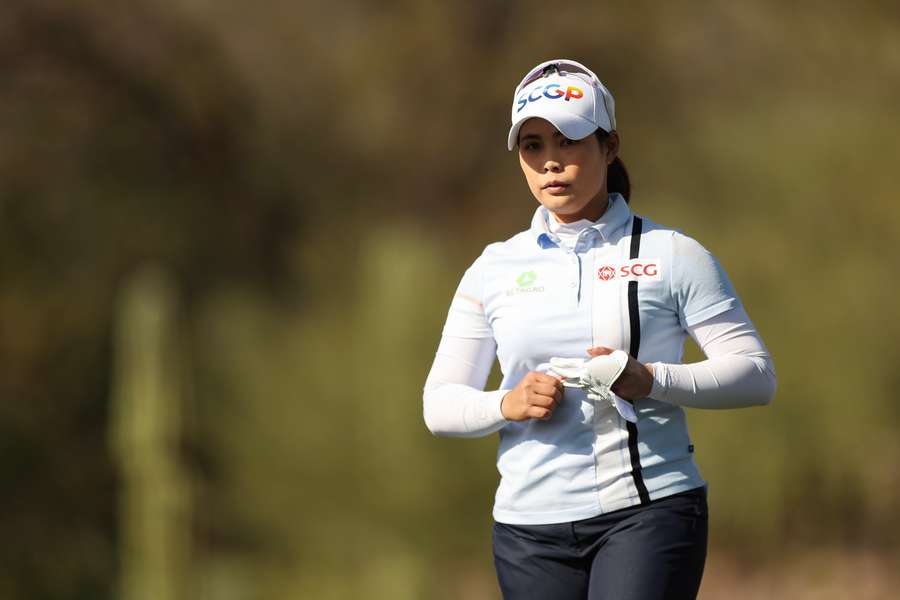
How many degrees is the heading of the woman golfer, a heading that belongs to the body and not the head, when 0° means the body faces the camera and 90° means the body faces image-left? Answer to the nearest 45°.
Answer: approximately 0°

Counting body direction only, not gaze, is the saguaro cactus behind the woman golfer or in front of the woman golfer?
behind
